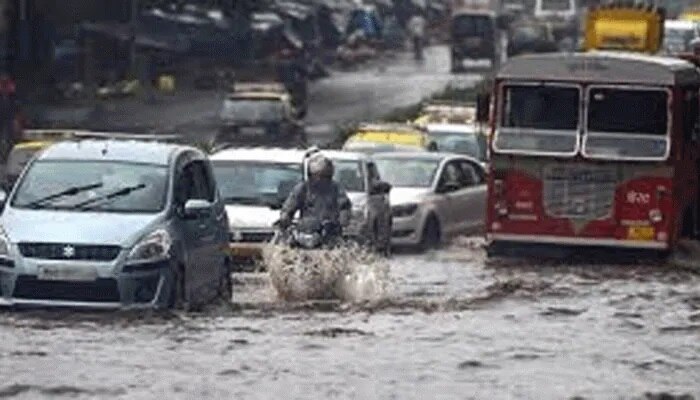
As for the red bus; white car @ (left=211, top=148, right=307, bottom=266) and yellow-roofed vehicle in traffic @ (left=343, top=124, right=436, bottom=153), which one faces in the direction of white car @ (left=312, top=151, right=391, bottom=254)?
the yellow-roofed vehicle in traffic

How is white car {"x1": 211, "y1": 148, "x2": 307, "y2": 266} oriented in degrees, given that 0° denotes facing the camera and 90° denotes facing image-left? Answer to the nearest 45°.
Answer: approximately 0°

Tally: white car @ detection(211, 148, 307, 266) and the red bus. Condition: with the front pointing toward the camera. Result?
2

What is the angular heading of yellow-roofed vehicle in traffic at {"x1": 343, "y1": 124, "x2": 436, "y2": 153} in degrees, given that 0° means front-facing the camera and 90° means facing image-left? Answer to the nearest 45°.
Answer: approximately 0°

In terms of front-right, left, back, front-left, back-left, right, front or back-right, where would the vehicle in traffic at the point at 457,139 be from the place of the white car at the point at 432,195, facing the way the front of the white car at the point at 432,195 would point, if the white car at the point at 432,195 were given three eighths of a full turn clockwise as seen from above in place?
front

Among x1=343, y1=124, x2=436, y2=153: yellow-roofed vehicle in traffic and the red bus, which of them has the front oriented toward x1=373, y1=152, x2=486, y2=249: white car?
the yellow-roofed vehicle in traffic

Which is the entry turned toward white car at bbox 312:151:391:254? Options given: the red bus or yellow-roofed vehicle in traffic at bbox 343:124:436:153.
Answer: the yellow-roofed vehicle in traffic

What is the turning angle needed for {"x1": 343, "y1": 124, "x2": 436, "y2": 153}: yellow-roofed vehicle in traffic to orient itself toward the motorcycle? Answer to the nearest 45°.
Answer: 0° — it already faces it
